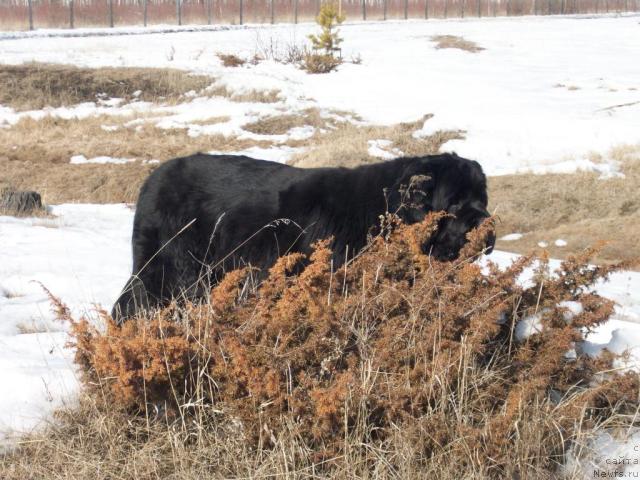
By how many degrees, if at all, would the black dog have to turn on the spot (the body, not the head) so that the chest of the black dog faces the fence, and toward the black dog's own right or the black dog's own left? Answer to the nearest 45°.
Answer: approximately 90° to the black dog's own left

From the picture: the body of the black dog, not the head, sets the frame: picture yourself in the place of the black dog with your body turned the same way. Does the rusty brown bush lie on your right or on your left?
on your right

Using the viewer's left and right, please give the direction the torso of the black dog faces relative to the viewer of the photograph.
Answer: facing to the right of the viewer

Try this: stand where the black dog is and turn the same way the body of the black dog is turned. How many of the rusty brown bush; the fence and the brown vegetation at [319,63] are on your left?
2

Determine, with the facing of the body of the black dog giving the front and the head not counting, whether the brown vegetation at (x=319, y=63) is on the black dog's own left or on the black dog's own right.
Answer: on the black dog's own left
